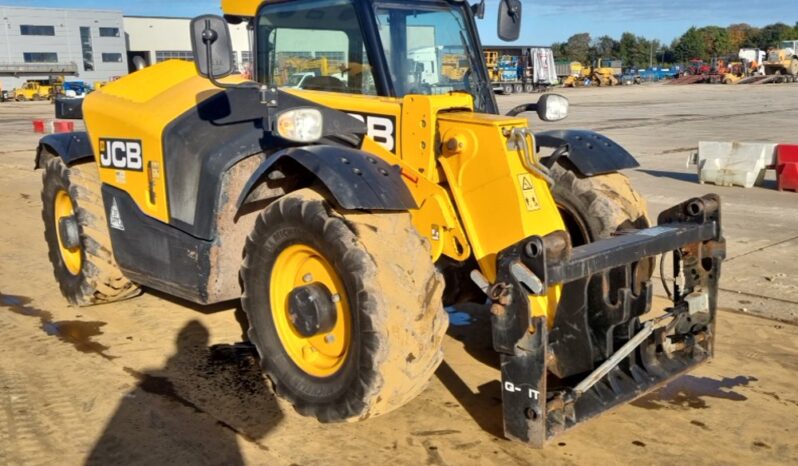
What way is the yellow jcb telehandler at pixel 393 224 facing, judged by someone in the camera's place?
facing the viewer and to the right of the viewer

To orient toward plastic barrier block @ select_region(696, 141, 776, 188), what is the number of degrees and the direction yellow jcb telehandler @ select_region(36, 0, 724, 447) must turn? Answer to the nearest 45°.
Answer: approximately 90° to its left
